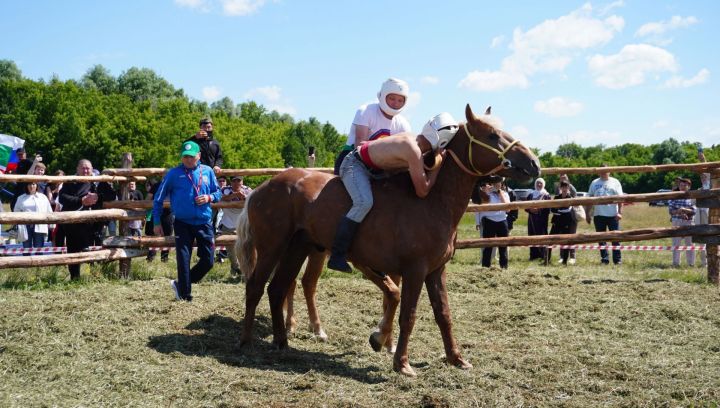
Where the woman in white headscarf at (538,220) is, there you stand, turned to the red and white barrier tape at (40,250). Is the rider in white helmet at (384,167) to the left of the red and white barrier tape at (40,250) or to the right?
left

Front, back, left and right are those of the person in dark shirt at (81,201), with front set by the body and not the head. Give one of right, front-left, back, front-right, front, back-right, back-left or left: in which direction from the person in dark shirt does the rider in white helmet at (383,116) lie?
front-left

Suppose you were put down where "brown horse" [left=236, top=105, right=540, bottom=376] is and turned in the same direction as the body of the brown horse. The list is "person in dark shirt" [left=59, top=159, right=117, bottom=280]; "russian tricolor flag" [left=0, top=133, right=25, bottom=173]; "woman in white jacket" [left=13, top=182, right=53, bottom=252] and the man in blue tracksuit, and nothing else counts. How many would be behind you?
4

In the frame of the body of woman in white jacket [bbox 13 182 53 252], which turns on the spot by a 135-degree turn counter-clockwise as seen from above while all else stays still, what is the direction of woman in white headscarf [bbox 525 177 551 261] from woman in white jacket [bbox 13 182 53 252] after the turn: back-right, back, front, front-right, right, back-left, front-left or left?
front-right

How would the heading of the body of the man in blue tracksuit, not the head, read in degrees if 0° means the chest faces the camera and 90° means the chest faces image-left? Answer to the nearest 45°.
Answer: approximately 0°

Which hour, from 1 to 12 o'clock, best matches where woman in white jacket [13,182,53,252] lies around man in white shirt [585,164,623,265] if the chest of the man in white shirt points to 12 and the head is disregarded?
The woman in white jacket is roughly at 2 o'clock from the man in white shirt.

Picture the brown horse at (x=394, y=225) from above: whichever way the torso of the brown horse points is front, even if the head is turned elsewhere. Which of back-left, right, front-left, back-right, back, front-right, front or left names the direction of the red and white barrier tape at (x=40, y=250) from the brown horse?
back
